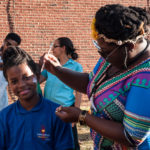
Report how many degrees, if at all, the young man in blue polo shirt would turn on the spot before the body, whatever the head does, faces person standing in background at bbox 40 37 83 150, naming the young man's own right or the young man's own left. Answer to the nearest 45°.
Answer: approximately 180°

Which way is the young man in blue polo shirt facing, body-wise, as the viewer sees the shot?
toward the camera

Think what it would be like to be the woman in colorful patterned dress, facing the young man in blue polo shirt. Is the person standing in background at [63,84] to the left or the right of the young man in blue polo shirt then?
right

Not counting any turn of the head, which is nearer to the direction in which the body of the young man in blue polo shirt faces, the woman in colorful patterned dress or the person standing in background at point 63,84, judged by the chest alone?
the woman in colorful patterned dress

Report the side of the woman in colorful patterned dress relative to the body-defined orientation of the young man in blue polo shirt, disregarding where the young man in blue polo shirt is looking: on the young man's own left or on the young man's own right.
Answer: on the young man's own left

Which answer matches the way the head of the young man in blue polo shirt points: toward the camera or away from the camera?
toward the camera
